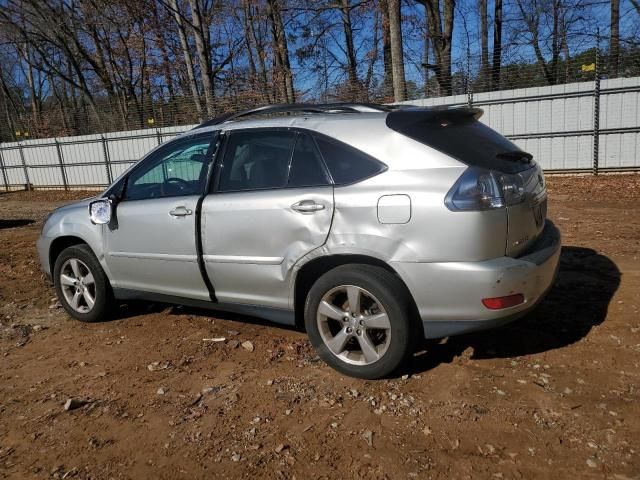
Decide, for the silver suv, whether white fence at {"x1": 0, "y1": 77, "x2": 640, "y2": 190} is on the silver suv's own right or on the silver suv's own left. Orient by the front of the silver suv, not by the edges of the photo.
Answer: on the silver suv's own right

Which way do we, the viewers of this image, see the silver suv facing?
facing away from the viewer and to the left of the viewer
